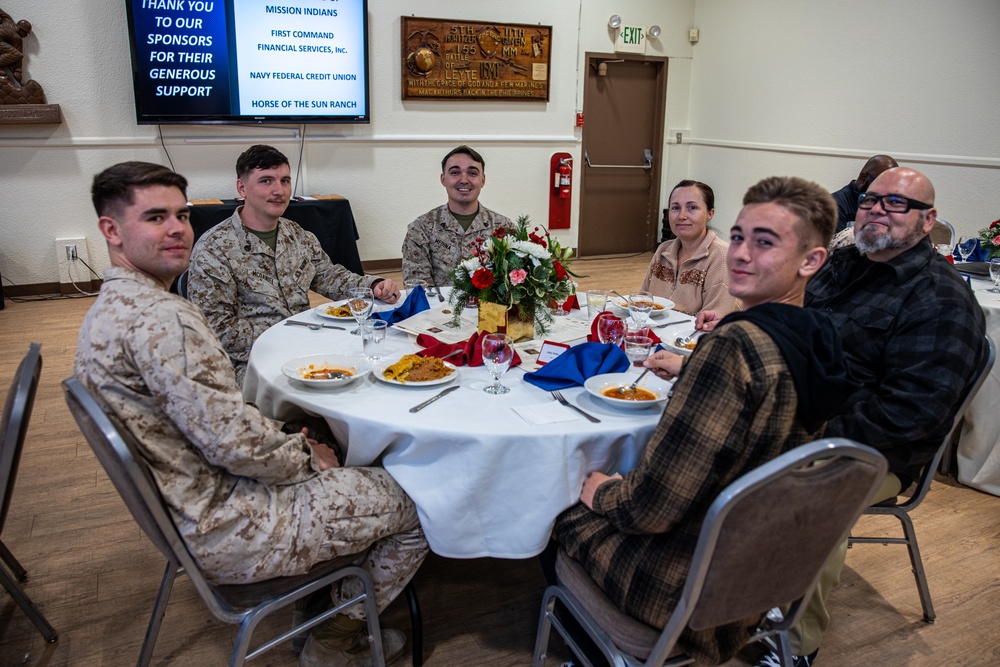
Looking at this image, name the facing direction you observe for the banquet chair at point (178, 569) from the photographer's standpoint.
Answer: facing to the right of the viewer

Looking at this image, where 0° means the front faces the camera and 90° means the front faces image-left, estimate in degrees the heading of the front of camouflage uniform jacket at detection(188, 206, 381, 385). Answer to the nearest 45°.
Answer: approximately 315°

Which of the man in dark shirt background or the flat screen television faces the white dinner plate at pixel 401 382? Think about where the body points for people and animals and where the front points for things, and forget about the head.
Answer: the flat screen television

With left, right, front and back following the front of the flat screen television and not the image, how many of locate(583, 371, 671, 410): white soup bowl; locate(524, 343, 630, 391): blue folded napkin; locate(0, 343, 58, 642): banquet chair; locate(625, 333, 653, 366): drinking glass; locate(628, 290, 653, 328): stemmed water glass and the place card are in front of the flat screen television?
6

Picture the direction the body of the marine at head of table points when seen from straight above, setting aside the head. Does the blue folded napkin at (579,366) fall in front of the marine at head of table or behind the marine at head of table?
in front

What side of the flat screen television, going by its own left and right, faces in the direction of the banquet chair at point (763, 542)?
front

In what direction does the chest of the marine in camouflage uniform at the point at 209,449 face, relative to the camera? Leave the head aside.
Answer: to the viewer's right

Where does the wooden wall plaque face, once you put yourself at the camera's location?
facing the viewer

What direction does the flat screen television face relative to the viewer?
toward the camera

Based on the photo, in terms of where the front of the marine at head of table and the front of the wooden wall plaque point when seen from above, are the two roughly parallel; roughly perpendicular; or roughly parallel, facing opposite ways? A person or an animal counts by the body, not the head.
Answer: roughly parallel

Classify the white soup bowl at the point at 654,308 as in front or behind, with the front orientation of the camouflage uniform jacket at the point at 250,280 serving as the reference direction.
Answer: in front

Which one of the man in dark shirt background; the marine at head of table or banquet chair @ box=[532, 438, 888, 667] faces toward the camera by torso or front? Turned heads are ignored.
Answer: the marine at head of table

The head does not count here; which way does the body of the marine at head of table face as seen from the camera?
toward the camera
